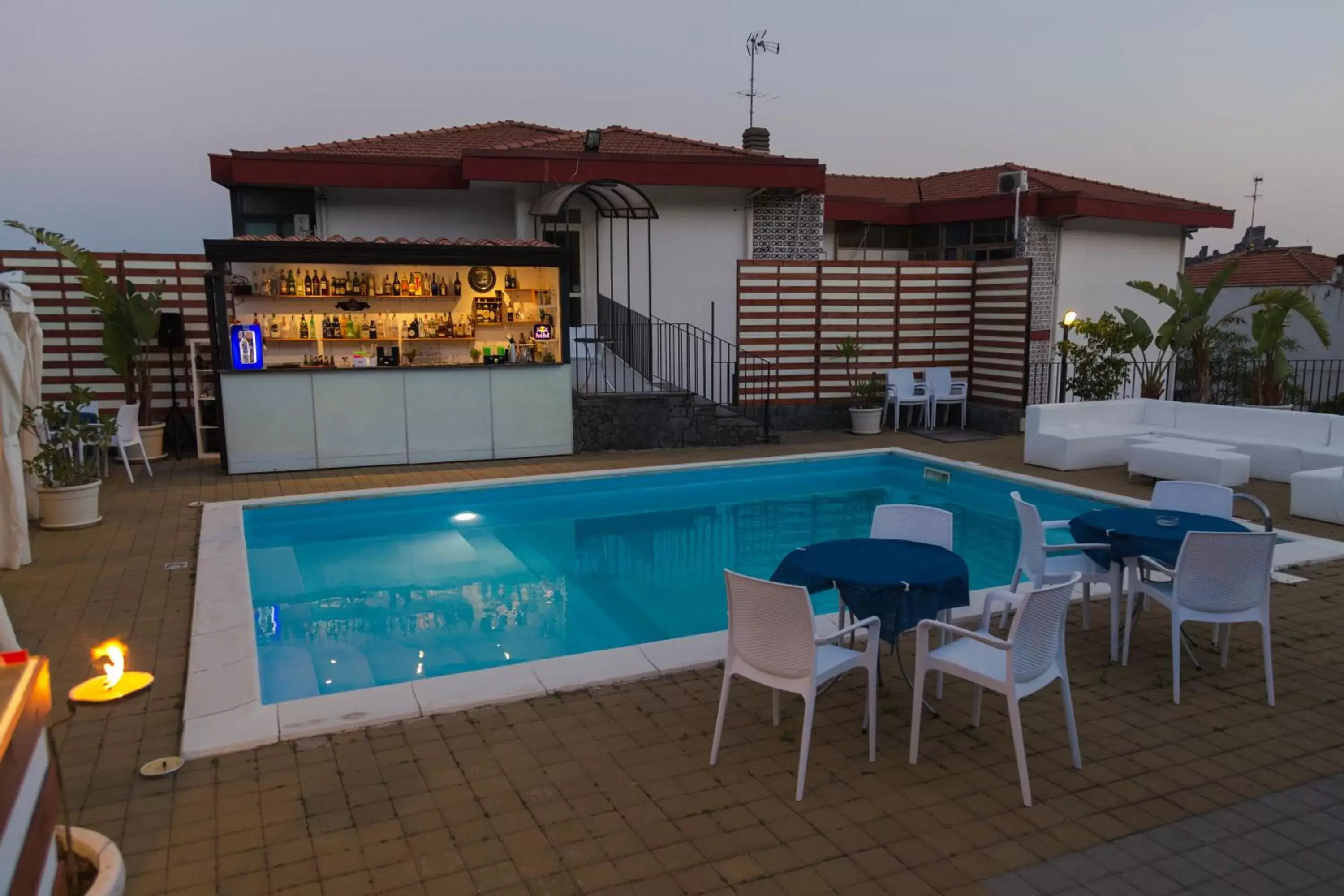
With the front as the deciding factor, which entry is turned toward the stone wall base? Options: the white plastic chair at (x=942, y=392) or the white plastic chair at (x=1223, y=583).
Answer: the white plastic chair at (x=1223, y=583)

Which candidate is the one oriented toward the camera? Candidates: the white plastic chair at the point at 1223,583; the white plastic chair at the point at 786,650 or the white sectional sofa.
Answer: the white sectional sofa

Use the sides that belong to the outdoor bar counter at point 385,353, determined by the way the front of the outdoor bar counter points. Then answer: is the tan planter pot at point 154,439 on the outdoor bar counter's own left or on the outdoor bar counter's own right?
on the outdoor bar counter's own right

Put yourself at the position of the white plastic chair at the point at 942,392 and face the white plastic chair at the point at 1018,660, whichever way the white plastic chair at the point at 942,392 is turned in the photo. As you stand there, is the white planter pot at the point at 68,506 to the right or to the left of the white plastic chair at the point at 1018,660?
right

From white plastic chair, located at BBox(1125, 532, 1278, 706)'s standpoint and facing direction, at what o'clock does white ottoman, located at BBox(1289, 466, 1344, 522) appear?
The white ottoman is roughly at 2 o'clock from the white plastic chair.

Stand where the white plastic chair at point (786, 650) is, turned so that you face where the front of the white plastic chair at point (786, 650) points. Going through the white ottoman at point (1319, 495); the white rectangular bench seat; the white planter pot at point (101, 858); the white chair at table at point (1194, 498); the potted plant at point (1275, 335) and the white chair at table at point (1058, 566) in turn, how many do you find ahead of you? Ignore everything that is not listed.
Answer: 5

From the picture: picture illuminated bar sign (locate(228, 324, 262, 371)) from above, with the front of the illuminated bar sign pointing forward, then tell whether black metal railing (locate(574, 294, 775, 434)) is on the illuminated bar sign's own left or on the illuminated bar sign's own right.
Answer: on the illuminated bar sign's own left

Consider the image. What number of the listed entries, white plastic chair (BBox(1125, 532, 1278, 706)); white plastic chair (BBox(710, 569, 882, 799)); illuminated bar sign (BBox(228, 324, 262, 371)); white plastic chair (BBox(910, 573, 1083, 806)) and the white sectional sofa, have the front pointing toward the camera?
2

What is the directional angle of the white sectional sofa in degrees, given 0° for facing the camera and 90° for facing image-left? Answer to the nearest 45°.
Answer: approximately 0°

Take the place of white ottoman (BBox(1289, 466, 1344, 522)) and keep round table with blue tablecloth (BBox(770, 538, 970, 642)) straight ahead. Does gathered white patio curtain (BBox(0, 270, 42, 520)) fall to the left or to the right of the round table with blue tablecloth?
right

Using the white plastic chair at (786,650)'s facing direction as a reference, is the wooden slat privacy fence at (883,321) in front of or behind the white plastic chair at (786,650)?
in front

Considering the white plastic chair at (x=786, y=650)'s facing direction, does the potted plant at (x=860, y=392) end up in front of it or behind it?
in front

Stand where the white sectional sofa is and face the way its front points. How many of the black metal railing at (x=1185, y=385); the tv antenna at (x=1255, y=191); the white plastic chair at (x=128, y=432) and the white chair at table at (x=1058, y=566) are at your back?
2

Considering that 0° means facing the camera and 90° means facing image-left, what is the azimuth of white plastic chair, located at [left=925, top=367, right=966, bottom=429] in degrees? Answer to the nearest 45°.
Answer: approximately 315°

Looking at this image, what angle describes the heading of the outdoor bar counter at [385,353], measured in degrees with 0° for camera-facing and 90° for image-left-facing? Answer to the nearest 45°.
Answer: approximately 0°

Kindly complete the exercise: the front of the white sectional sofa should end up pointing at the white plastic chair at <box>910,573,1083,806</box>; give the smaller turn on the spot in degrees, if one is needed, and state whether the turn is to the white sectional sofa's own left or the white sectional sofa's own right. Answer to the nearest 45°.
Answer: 0° — it already faces it

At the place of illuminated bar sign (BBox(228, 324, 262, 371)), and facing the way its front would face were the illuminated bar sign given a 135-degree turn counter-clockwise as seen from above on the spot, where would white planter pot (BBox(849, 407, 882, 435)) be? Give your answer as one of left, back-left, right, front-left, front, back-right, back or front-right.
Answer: front-right

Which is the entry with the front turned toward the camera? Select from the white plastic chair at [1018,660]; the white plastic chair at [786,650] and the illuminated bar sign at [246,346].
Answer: the illuminated bar sign

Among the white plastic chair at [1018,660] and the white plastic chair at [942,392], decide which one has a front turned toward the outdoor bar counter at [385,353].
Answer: the white plastic chair at [1018,660]

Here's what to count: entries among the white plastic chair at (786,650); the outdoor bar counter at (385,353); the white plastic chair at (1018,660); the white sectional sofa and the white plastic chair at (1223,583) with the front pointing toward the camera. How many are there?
2
